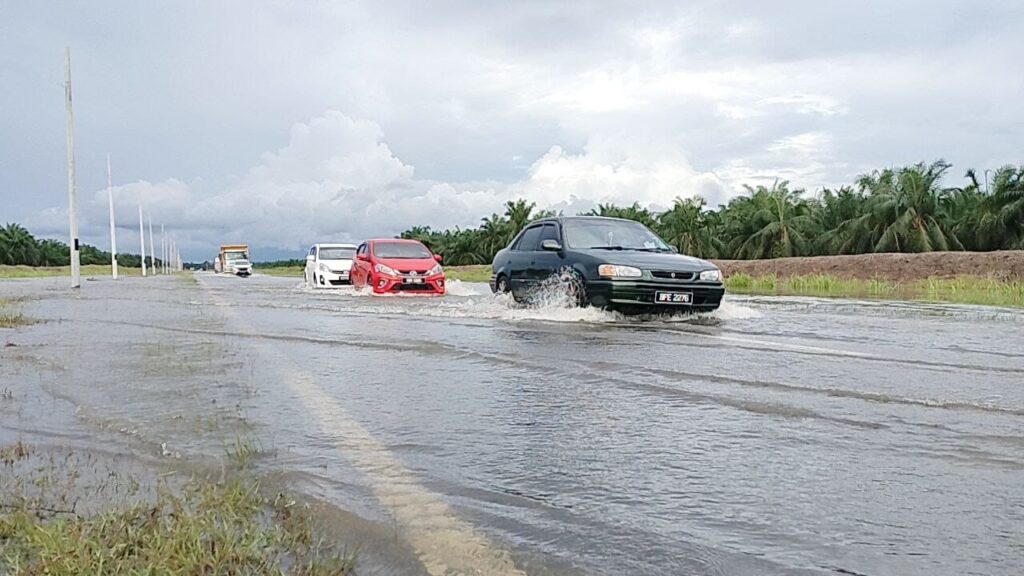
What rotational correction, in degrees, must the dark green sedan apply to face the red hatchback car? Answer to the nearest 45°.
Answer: approximately 180°

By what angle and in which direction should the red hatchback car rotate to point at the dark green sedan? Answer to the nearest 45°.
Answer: approximately 45° to its right

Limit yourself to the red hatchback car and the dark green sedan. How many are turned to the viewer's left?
0

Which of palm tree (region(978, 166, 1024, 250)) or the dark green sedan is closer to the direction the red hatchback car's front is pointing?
the dark green sedan

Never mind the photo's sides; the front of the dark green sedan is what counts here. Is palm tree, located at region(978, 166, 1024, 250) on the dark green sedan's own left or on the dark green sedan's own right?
on the dark green sedan's own left

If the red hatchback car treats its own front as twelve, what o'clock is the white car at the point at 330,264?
The white car is roughly at 7 o'clock from the red hatchback car.
